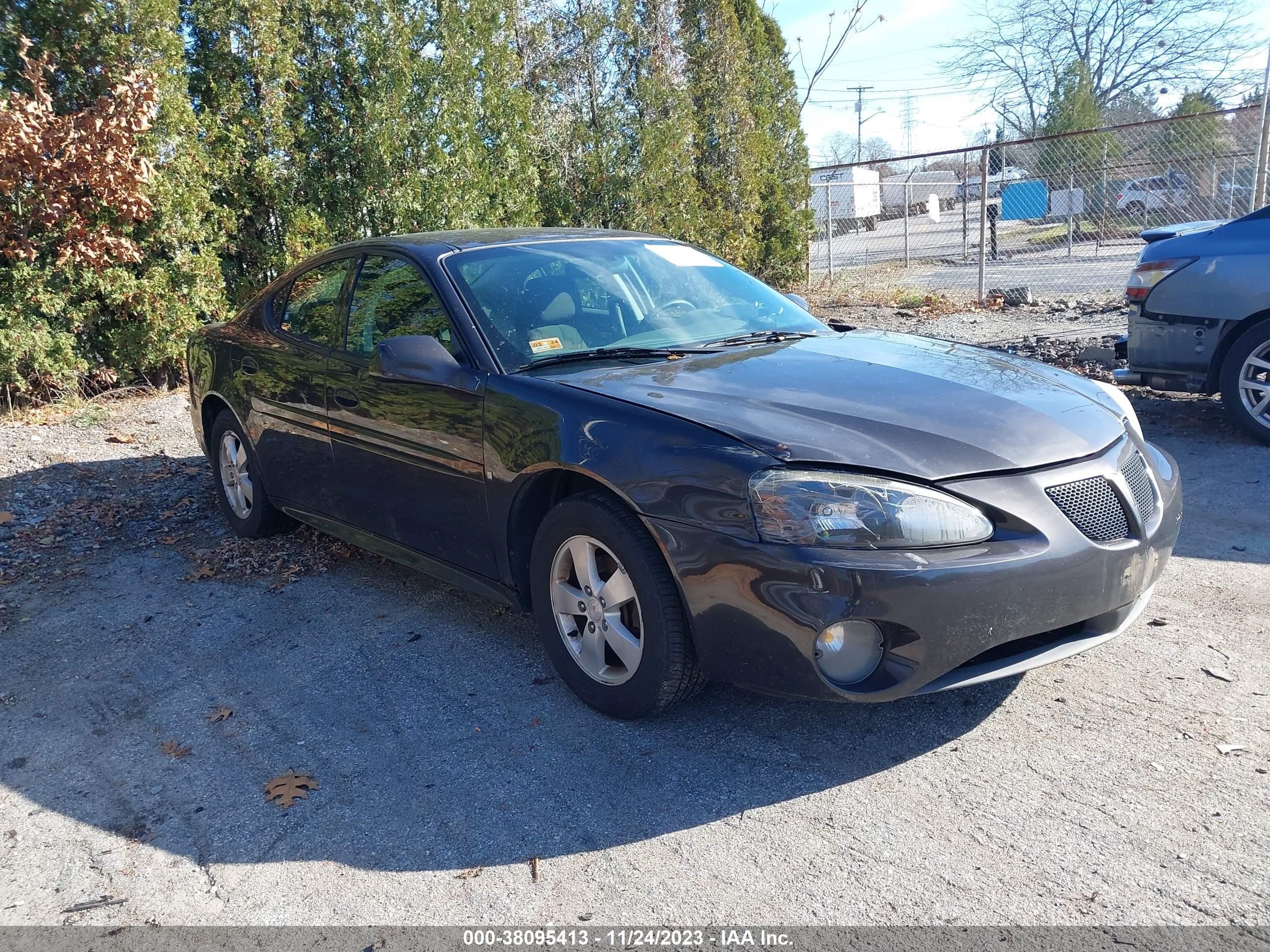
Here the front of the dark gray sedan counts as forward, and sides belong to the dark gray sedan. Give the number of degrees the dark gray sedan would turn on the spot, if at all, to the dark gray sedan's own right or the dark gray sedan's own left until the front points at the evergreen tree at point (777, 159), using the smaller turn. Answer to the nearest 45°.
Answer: approximately 135° to the dark gray sedan's own left

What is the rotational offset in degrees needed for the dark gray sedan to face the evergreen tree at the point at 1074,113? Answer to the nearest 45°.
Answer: approximately 90° to its left

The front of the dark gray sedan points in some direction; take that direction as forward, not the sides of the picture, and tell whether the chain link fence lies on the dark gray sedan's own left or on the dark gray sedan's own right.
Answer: on the dark gray sedan's own left

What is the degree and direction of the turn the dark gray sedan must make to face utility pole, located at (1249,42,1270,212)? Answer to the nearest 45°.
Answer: approximately 90° to its left

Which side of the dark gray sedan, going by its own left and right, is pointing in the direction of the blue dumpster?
left

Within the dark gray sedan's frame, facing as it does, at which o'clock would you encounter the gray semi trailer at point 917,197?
The gray semi trailer is roughly at 8 o'clock from the dark gray sedan.

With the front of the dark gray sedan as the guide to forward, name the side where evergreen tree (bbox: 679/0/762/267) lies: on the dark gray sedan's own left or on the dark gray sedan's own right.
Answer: on the dark gray sedan's own left
